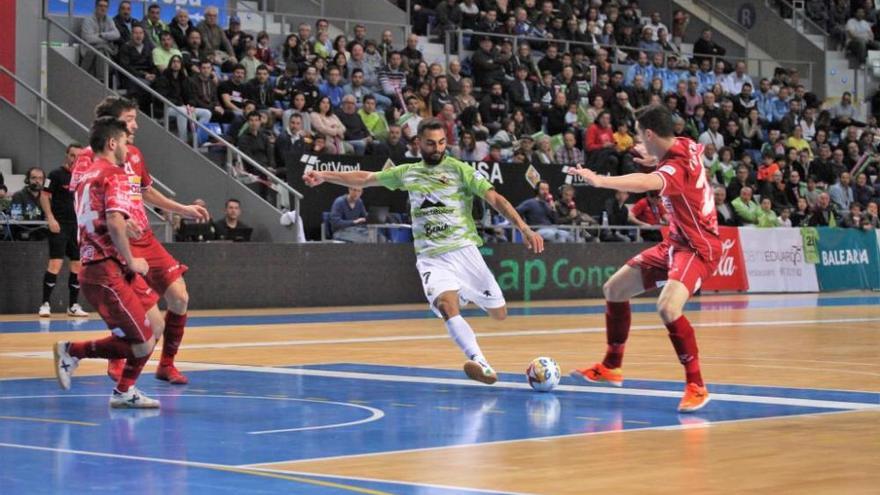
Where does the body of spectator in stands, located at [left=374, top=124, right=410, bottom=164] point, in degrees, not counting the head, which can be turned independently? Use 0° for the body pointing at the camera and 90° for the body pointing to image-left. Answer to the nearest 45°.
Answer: approximately 0°

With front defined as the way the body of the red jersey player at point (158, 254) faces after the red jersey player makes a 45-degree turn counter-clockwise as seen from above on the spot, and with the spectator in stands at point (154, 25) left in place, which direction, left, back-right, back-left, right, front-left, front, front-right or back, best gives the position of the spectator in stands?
left

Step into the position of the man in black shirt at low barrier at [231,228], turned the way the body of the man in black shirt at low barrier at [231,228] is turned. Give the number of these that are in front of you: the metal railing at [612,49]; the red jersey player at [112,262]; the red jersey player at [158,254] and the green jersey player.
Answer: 3

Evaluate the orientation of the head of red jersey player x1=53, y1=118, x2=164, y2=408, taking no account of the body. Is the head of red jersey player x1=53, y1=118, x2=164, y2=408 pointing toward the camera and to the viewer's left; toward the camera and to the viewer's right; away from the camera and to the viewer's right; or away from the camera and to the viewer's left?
away from the camera and to the viewer's right

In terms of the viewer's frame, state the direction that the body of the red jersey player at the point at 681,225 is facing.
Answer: to the viewer's left

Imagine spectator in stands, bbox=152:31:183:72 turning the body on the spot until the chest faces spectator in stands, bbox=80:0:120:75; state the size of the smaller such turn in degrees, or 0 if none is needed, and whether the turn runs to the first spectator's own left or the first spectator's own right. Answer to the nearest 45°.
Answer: approximately 135° to the first spectator's own right

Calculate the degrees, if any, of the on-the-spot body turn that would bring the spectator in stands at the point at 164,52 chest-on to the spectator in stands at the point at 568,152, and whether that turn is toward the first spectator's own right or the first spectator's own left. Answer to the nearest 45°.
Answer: approximately 45° to the first spectator's own left

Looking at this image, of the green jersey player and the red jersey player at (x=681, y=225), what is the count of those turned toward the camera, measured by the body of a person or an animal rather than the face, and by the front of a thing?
1

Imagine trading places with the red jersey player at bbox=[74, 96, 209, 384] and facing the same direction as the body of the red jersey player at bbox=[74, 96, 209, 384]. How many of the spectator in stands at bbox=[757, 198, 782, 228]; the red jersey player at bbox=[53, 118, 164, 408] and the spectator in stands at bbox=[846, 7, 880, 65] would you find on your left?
2
